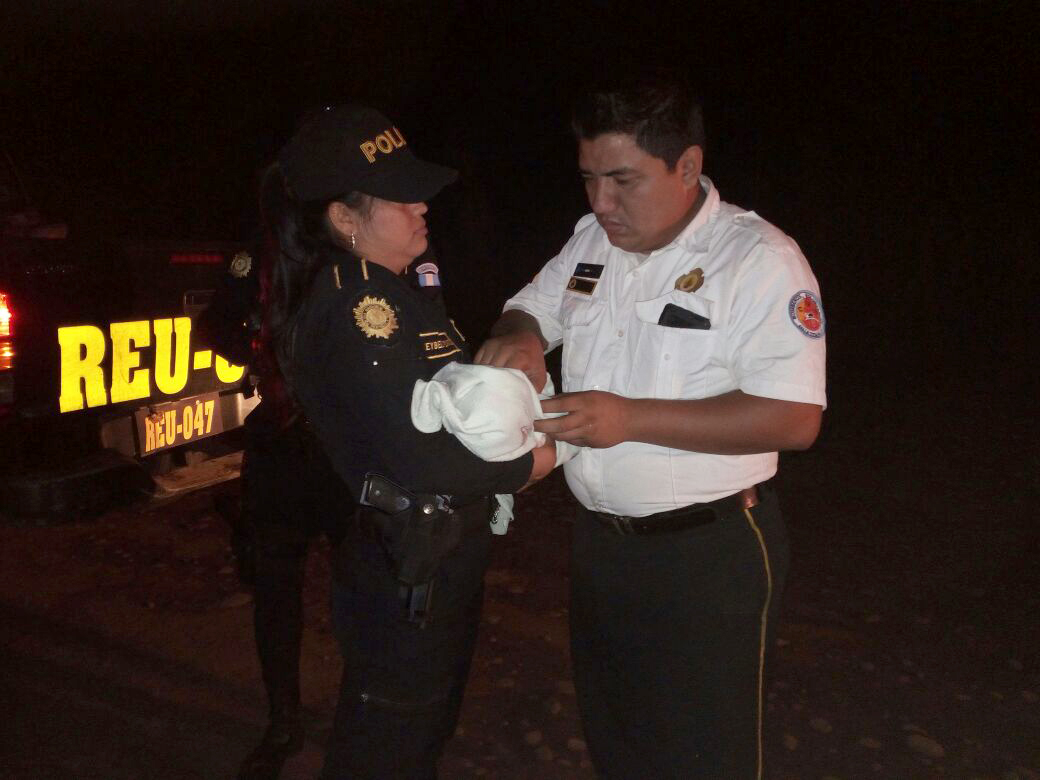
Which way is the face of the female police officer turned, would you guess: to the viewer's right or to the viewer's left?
to the viewer's right

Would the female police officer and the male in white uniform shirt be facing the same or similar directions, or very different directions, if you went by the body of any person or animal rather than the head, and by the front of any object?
very different directions

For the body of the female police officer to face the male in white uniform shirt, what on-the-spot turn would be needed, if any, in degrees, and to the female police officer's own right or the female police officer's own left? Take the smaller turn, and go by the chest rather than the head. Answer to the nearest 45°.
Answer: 0° — they already face them

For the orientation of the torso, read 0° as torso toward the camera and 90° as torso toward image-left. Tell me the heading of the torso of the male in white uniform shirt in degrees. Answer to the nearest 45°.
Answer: approximately 45°

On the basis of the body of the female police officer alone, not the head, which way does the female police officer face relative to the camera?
to the viewer's right

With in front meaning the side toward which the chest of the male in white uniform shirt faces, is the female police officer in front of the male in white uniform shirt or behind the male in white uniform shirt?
in front

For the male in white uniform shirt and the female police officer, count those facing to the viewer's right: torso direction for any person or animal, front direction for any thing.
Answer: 1
